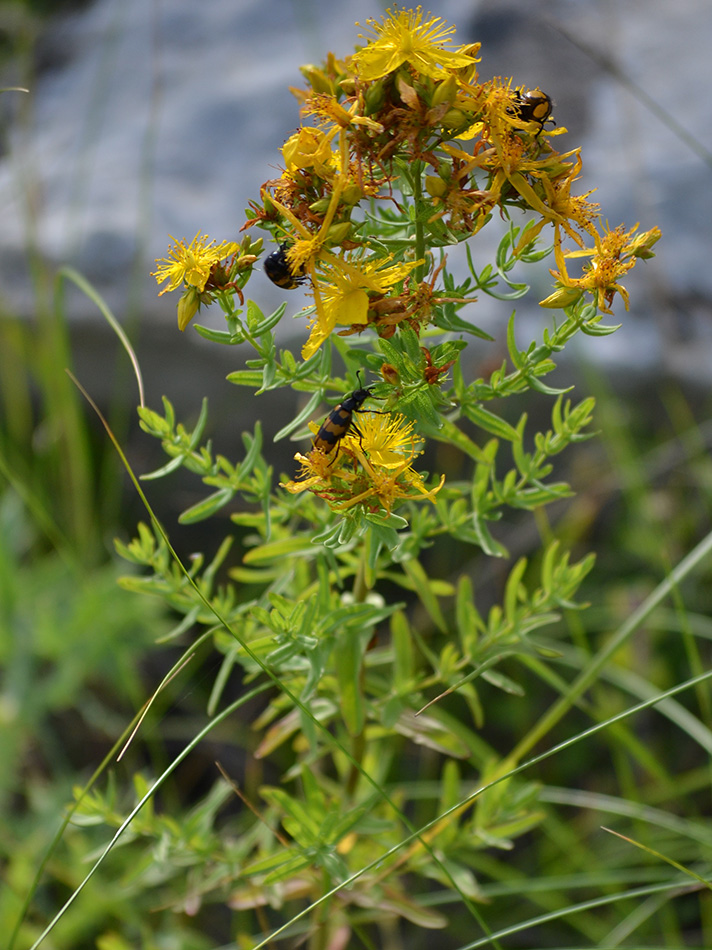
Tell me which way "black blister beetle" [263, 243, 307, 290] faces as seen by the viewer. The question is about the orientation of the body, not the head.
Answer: to the viewer's right
